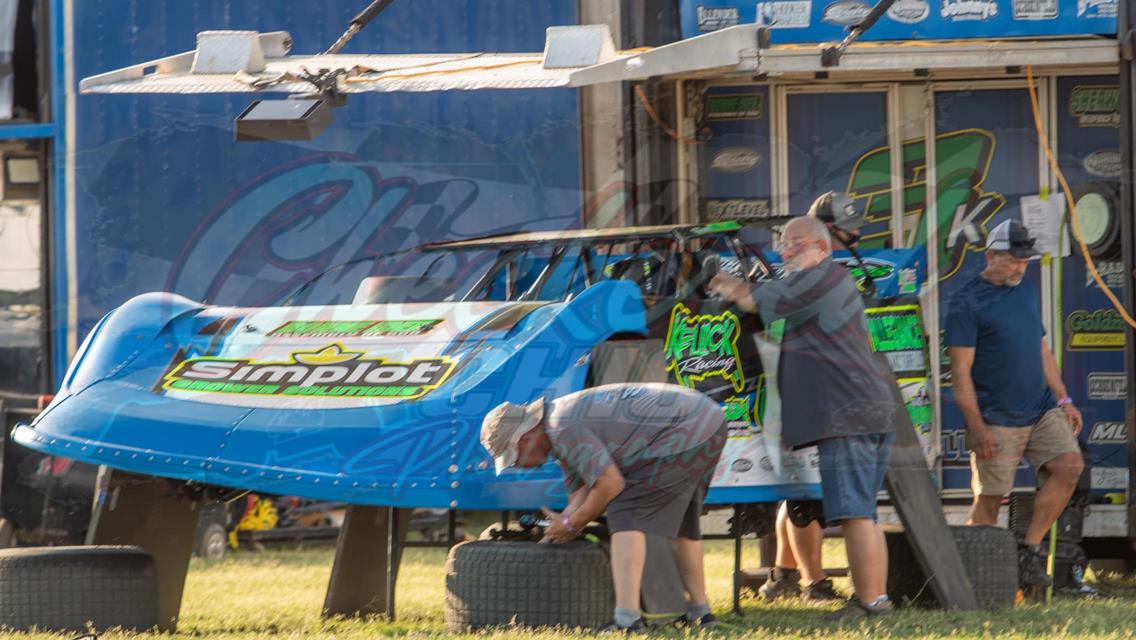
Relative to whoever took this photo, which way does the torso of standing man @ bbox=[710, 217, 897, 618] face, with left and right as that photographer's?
facing to the left of the viewer

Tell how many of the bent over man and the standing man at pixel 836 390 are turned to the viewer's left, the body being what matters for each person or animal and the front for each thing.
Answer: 2

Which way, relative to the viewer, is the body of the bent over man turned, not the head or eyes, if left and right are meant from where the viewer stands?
facing to the left of the viewer

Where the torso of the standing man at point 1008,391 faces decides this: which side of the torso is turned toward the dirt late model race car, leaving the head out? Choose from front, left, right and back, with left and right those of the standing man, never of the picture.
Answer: right

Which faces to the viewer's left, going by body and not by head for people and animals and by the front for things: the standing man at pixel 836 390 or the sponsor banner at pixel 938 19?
the standing man

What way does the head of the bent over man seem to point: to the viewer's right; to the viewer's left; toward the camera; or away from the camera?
to the viewer's left

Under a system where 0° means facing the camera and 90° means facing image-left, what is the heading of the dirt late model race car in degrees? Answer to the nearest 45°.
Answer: approximately 45°

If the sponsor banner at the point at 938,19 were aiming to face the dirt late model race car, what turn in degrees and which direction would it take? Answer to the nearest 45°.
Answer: approximately 45° to its right

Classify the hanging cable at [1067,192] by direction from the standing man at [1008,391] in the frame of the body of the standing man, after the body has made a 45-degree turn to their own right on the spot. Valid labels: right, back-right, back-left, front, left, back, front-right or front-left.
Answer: back

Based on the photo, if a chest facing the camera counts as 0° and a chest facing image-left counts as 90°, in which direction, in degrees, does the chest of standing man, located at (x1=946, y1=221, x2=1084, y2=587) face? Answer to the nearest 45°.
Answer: approximately 315°

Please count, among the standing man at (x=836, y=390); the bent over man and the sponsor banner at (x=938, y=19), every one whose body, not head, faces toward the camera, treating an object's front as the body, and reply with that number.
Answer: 1

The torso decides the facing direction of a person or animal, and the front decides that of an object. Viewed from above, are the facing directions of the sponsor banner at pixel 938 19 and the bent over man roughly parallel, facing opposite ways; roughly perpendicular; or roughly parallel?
roughly perpendicular
